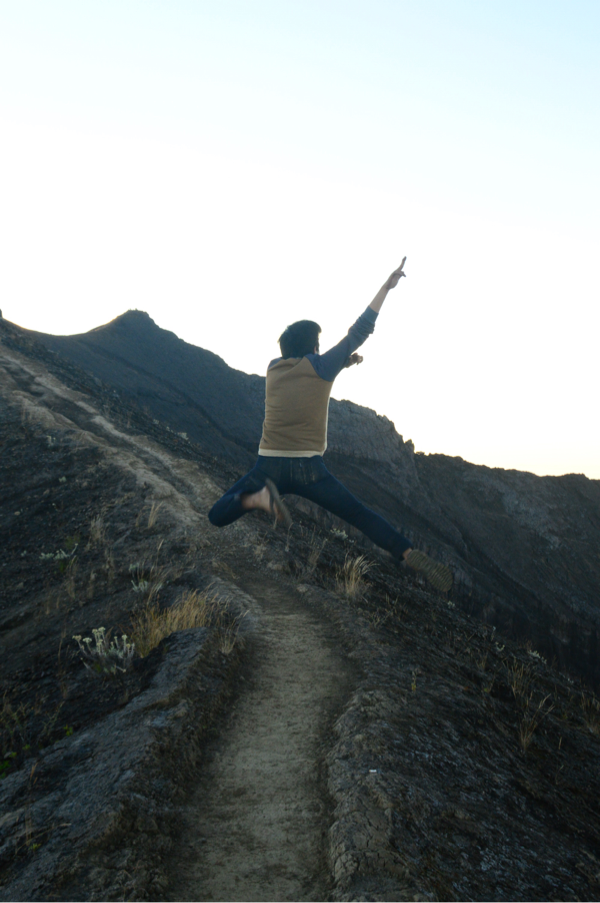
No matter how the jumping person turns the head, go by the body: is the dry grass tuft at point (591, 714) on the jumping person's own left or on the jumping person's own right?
on the jumping person's own right

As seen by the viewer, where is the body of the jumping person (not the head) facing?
away from the camera
